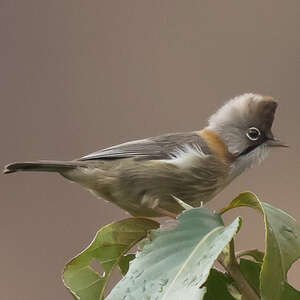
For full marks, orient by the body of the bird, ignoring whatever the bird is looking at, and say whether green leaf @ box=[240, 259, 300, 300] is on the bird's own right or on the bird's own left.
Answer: on the bird's own right

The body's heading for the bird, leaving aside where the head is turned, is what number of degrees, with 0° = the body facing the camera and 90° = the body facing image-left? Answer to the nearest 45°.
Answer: approximately 270°

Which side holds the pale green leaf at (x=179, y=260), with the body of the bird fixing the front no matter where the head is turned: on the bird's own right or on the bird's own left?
on the bird's own right

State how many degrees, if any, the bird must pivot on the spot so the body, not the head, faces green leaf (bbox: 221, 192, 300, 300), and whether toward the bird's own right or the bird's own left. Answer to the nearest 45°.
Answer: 0° — it already faces it
